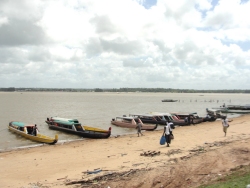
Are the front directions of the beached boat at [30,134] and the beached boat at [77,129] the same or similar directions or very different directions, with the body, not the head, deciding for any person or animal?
same or similar directions

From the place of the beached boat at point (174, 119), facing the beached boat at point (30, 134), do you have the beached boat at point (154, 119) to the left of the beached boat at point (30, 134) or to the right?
right

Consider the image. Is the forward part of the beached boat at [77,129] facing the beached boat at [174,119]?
no

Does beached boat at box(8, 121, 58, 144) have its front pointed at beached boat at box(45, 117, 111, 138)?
no

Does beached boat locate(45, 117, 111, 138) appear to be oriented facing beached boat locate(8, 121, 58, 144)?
no
